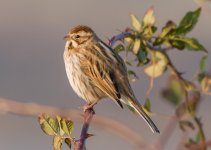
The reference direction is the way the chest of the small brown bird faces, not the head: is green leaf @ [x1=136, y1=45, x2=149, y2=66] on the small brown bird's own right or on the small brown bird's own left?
on the small brown bird's own right

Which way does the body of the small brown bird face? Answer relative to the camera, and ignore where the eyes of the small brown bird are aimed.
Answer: to the viewer's left
